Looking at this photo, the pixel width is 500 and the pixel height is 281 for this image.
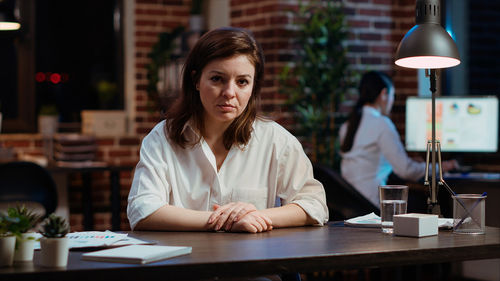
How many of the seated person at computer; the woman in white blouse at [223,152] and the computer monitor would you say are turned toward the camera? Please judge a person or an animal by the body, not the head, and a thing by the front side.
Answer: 2

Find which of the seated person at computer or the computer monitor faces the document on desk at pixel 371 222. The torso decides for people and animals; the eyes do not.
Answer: the computer monitor

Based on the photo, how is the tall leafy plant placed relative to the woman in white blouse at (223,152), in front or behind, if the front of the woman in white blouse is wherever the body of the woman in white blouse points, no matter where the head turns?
behind

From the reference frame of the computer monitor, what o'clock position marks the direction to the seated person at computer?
The seated person at computer is roughly at 2 o'clock from the computer monitor.

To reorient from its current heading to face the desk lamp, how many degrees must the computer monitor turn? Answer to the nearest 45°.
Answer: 0° — it already faces it

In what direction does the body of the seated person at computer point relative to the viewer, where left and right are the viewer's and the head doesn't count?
facing away from the viewer and to the right of the viewer

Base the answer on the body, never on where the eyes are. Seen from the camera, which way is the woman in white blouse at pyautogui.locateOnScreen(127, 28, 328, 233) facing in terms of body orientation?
toward the camera

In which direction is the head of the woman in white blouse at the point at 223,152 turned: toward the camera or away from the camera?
toward the camera

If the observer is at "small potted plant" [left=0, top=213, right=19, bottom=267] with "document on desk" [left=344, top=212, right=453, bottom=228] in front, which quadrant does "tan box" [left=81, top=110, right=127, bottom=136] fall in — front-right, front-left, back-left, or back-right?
front-left

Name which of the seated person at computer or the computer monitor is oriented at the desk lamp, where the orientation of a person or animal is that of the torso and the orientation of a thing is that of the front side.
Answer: the computer monitor

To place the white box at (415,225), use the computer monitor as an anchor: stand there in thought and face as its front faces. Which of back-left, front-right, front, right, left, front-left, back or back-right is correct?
front

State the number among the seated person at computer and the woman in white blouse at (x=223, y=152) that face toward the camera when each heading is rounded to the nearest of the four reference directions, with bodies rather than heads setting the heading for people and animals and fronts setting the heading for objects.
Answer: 1

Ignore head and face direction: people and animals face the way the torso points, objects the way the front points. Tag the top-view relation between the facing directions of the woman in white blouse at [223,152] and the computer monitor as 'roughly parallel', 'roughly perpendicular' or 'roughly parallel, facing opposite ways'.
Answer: roughly parallel

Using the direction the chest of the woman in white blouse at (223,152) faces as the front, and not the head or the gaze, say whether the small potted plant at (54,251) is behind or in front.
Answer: in front

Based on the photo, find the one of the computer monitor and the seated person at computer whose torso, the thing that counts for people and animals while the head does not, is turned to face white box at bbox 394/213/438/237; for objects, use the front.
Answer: the computer monitor

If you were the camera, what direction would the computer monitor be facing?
facing the viewer

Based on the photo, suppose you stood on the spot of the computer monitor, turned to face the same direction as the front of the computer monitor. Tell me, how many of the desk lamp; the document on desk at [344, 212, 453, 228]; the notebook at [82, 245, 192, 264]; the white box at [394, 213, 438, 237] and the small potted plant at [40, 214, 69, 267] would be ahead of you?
5
